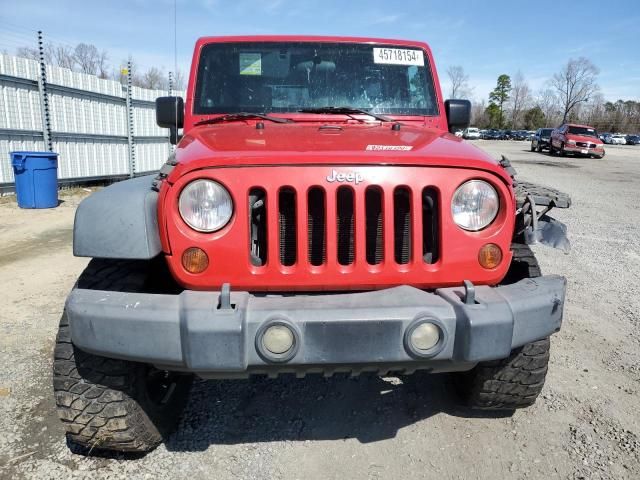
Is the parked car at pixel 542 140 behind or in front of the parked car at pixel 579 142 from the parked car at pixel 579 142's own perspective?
behind

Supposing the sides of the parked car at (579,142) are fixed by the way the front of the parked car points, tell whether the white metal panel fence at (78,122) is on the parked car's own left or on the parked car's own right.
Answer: on the parked car's own right

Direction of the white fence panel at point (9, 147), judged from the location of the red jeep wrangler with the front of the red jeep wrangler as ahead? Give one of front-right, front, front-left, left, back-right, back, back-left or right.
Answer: back-right

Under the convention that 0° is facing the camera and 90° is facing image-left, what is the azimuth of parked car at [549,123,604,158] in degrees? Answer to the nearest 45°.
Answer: approximately 315°

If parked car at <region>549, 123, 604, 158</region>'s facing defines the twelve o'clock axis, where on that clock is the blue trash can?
The blue trash can is roughly at 2 o'clock from the parked car.

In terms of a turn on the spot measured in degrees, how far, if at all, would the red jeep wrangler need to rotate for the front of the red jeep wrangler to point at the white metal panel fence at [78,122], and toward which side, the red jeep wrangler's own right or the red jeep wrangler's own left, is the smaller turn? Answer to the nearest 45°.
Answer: approximately 135° to the red jeep wrangler's own right

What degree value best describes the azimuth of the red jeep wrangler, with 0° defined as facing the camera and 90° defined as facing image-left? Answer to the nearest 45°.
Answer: approximately 0°

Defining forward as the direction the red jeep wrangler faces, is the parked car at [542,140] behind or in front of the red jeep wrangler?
behind

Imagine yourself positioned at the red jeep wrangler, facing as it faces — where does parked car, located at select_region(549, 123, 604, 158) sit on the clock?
The parked car is roughly at 7 o'clock from the red jeep wrangler.
